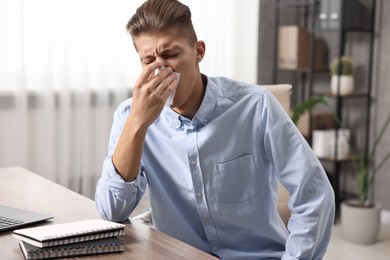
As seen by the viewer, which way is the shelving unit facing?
toward the camera
